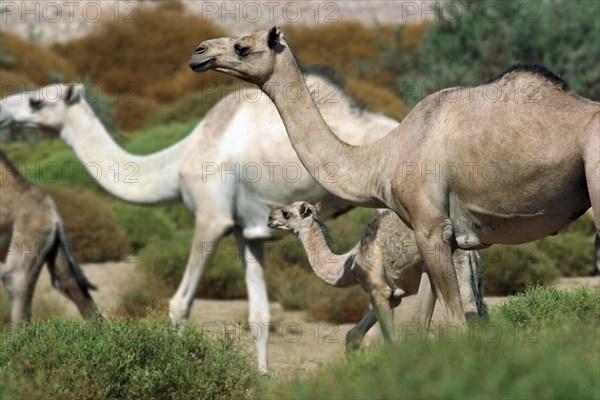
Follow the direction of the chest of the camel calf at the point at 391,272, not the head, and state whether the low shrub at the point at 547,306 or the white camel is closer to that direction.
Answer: the white camel

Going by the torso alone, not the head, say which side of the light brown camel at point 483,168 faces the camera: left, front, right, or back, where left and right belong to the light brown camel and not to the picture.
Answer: left

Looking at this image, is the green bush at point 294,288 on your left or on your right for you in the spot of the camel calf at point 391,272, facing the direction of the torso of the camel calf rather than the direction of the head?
on your right

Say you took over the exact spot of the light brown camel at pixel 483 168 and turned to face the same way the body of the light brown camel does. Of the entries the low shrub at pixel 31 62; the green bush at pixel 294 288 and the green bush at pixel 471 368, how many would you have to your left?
1

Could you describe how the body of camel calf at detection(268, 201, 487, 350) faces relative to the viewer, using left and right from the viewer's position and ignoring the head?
facing to the left of the viewer

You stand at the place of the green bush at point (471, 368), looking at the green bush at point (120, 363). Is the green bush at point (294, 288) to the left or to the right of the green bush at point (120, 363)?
right

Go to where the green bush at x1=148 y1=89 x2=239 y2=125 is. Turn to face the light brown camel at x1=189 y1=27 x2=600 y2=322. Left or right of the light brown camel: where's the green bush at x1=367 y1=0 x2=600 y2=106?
left

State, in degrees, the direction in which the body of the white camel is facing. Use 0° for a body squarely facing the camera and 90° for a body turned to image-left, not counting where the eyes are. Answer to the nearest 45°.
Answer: approximately 90°

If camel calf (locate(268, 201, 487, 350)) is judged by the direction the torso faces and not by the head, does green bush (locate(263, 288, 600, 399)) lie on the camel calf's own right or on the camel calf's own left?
on the camel calf's own left
